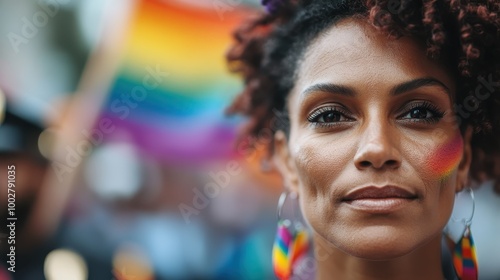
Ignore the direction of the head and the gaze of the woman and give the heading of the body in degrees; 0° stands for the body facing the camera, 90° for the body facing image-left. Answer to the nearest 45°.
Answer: approximately 0°

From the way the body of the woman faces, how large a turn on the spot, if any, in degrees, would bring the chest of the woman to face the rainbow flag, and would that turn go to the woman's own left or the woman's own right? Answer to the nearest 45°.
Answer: approximately 135° to the woman's own right
